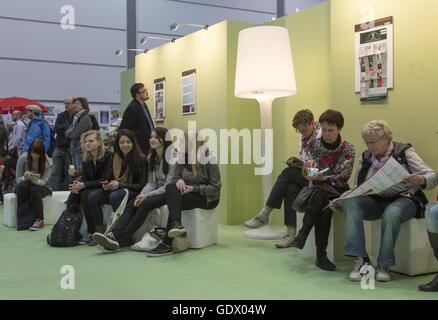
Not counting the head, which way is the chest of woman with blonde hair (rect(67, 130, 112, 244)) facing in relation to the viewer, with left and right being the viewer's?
facing the viewer and to the left of the viewer

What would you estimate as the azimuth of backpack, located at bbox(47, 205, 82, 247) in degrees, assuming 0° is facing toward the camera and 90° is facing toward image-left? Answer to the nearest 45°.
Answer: approximately 45°

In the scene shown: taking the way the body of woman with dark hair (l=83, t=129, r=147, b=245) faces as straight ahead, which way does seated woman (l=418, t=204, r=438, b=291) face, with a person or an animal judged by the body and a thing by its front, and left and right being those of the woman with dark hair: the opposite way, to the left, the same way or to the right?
to the right

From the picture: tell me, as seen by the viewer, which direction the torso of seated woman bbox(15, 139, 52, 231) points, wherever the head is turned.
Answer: toward the camera

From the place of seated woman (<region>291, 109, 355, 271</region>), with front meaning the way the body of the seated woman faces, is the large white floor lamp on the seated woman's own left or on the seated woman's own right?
on the seated woman's own right

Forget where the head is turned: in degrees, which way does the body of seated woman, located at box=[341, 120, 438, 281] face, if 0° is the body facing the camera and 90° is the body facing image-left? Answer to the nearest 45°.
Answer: approximately 45°

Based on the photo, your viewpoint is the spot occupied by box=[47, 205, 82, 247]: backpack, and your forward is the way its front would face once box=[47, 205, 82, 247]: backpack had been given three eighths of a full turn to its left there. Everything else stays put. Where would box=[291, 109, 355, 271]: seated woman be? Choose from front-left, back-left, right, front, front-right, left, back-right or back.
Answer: front-right

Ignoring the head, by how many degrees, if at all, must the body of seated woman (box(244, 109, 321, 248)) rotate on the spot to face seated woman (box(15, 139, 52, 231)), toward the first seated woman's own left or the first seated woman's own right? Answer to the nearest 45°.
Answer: approximately 45° to the first seated woman's own right

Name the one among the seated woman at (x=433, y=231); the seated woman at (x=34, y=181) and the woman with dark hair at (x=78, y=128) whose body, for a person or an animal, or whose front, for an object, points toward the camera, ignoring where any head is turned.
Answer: the seated woman at (x=34, y=181)

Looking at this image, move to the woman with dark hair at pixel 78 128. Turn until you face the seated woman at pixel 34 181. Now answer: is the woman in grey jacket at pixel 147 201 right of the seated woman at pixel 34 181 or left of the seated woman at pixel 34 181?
left

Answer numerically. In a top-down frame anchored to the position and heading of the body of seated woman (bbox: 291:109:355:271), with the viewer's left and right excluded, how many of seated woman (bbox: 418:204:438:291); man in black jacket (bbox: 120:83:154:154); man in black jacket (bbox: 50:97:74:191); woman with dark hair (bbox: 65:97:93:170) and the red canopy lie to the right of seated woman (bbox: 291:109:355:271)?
4

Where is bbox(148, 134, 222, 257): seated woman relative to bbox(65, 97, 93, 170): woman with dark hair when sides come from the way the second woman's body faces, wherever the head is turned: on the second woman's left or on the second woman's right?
on the second woman's left

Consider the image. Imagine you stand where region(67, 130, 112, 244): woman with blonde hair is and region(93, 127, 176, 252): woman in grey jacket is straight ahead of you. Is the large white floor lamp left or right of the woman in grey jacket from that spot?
left
